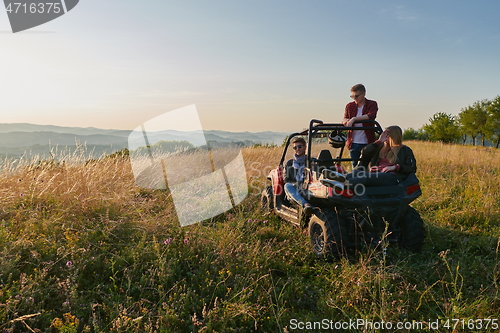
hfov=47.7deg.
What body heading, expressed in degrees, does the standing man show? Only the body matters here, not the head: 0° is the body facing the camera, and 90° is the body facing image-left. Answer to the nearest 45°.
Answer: approximately 45°

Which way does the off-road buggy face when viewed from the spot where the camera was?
facing away from the viewer and to the left of the viewer

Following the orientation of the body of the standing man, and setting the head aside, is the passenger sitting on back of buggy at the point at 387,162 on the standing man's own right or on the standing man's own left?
on the standing man's own left
